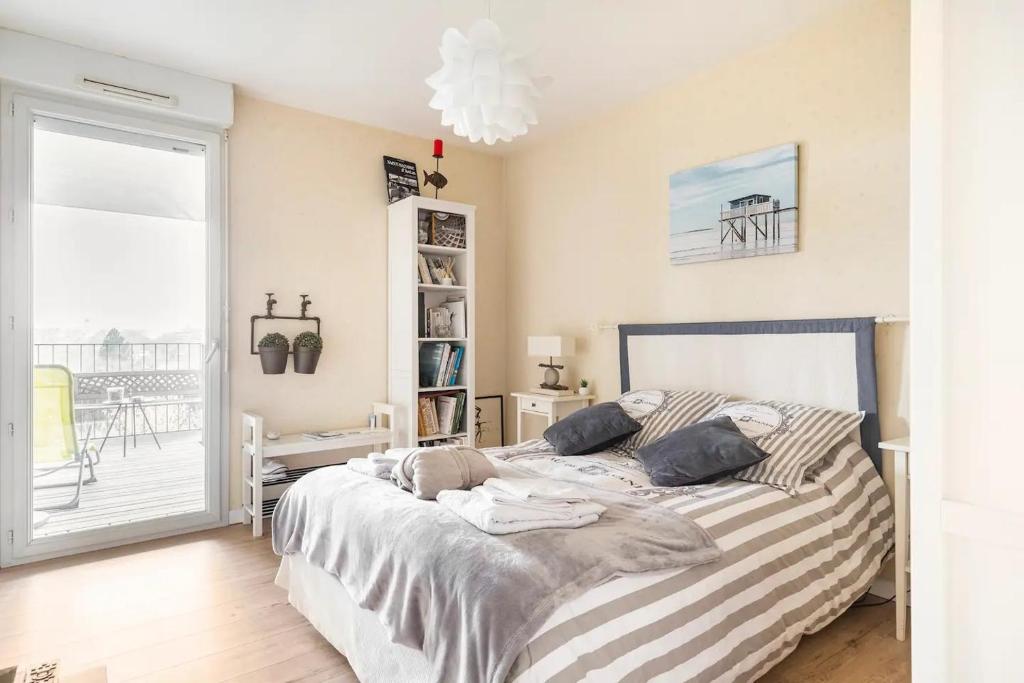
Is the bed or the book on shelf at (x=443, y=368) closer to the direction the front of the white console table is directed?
the bed

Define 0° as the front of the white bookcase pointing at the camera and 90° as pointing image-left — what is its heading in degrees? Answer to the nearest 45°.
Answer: approximately 315°

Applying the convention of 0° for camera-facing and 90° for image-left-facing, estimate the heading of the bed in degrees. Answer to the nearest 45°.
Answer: approximately 45°

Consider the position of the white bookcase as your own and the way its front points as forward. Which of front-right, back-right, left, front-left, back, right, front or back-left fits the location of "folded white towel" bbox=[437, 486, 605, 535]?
front-right

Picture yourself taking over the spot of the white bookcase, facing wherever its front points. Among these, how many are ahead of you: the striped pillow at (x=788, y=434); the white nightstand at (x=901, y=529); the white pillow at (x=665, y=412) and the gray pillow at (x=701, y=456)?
4

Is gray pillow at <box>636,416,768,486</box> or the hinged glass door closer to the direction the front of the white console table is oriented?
the gray pillow

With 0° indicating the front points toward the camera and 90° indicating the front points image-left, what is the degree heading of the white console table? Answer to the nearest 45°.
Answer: approximately 315°
